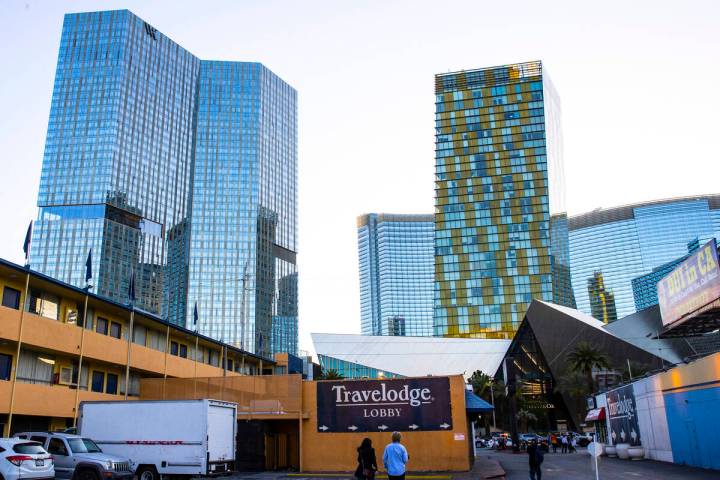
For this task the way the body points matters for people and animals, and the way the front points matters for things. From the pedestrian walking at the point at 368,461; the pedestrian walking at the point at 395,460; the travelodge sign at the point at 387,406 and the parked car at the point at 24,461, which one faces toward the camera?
the travelodge sign

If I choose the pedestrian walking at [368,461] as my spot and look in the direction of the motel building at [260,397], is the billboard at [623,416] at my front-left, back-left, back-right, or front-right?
front-right

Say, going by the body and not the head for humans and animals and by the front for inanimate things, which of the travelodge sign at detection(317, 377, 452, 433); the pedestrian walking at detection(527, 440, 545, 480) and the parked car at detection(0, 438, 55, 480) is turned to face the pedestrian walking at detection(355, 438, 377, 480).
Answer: the travelodge sign

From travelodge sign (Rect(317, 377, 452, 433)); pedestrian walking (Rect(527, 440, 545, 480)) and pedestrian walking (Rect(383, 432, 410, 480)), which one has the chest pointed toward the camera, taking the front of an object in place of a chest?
the travelodge sign

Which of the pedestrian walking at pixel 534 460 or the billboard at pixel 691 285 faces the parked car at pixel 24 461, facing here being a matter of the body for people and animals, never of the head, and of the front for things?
the billboard

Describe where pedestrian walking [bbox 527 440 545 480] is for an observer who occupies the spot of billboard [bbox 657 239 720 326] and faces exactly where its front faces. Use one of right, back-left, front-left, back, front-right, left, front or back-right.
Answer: front

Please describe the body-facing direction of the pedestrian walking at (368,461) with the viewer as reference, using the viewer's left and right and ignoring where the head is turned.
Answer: facing away from the viewer

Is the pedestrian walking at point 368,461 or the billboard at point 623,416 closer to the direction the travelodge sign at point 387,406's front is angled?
the pedestrian walking

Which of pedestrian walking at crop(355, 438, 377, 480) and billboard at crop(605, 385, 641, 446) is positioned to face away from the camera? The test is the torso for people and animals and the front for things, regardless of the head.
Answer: the pedestrian walking

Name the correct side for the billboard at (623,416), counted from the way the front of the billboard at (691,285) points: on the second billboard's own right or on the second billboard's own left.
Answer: on the second billboard's own right

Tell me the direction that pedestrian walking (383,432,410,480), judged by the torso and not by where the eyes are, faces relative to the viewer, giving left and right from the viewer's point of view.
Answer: facing away from the viewer

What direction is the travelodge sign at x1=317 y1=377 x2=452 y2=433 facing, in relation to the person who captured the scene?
facing the viewer

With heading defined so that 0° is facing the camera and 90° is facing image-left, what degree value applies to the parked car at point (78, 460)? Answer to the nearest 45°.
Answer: approximately 315°

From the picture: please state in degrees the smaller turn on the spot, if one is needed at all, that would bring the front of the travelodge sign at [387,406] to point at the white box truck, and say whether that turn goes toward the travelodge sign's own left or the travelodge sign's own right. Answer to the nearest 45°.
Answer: approximately 45° to the travelodge sign's own right

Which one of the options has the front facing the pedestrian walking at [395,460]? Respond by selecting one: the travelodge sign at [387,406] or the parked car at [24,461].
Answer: the travelodge sign

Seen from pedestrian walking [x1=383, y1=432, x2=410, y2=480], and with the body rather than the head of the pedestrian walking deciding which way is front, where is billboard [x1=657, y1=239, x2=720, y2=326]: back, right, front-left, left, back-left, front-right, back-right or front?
front-right

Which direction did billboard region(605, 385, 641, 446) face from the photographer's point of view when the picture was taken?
facing the viewer and to the left of the viewer
